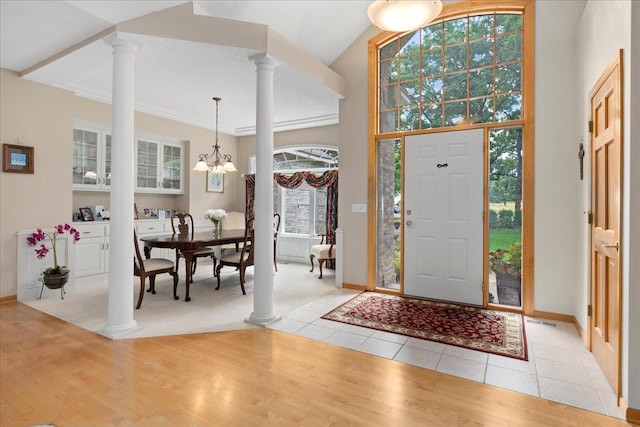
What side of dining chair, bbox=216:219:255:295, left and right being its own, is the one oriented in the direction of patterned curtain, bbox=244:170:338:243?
right

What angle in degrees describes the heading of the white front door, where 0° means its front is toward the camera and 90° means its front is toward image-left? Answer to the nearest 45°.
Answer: approximately 0°

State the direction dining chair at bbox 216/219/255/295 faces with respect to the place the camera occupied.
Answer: facing away from the viewer and to the left of the viewer

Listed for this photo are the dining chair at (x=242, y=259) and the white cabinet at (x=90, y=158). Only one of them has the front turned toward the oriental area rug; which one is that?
the white cabinet

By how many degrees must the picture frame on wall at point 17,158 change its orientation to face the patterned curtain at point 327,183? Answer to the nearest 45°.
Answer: approximately 45° to its left

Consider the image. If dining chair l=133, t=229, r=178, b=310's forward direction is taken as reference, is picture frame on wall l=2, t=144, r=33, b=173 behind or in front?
behind

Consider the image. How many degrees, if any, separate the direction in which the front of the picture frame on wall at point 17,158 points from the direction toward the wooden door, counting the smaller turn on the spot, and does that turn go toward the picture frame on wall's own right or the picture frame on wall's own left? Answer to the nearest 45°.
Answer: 0° — it already faces it

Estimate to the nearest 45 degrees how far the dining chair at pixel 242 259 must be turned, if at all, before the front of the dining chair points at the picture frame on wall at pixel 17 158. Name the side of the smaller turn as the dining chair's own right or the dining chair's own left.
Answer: approximately 45° to the dining chair's own left

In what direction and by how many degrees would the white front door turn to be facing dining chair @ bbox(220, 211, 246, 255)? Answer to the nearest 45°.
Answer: approximately 90° to its right

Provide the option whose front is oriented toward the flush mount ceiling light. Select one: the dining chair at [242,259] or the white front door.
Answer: the white front door

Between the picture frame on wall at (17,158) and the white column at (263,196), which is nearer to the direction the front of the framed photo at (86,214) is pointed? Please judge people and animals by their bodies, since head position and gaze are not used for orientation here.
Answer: the white column

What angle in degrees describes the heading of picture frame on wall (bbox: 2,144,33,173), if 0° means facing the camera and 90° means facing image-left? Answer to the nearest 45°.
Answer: approximately 315°

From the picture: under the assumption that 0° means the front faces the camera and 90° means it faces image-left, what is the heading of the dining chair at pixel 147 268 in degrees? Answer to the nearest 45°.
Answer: approximately 270°
